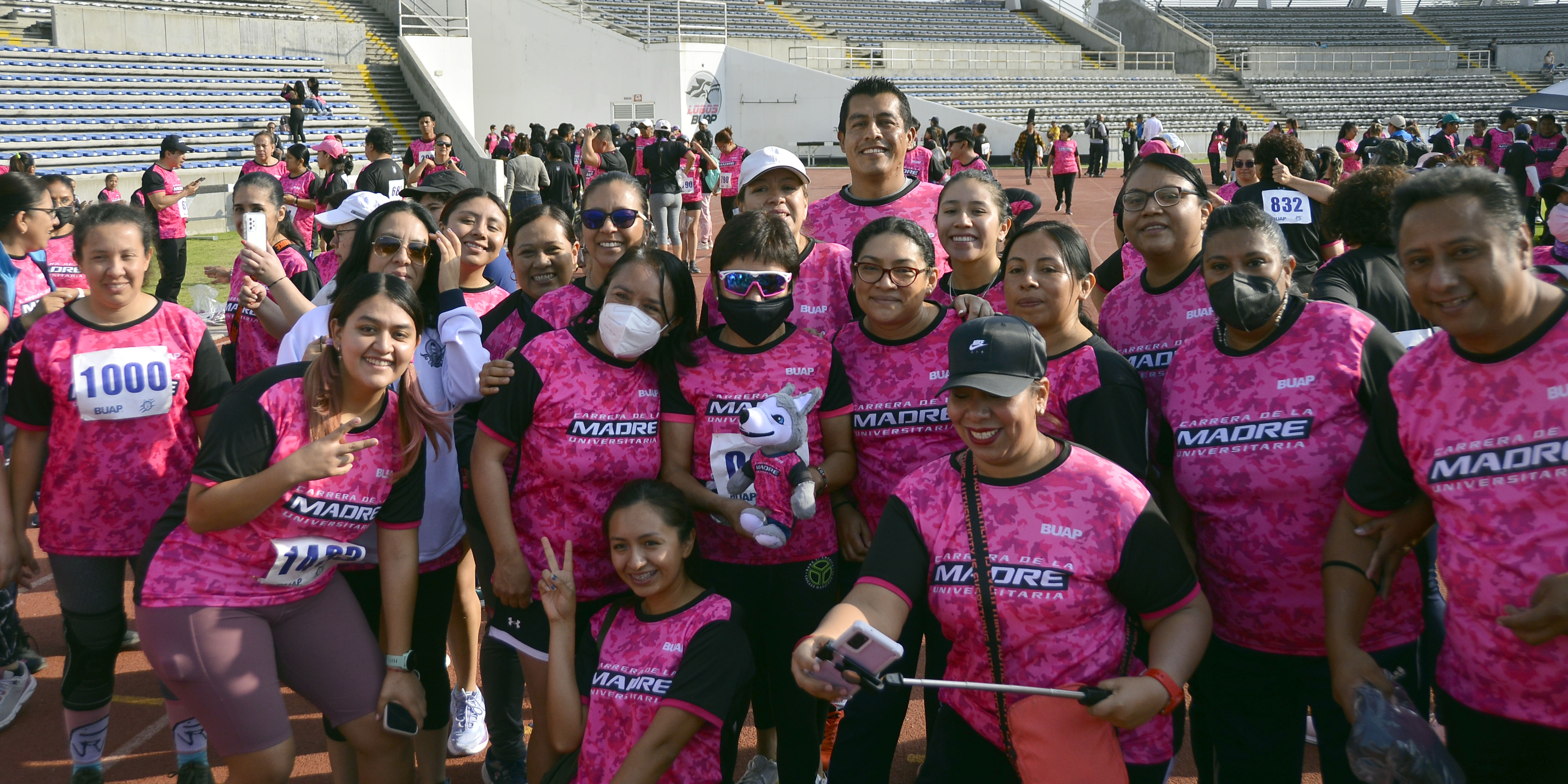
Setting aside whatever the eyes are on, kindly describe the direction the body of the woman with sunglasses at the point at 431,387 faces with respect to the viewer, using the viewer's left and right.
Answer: facing the viewer

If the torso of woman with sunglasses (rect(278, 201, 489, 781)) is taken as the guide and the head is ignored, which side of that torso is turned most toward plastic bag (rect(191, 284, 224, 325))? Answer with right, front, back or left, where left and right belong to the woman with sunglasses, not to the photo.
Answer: back

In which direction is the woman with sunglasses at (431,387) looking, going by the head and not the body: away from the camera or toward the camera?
toward the camera
